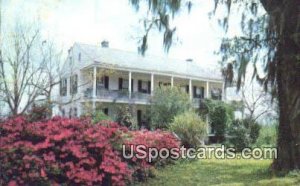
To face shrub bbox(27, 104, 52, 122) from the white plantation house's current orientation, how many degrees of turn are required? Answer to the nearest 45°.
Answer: approximately 90° to its right

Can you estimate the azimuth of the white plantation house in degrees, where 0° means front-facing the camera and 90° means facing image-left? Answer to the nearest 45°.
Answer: approximately 315°

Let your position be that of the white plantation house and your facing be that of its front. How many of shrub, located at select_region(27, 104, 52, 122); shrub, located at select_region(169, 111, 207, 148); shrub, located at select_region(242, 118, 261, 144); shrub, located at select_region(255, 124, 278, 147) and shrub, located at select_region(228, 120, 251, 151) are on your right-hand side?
1

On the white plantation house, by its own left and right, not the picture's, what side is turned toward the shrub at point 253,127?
left

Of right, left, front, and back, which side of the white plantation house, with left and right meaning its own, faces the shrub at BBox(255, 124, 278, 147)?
left

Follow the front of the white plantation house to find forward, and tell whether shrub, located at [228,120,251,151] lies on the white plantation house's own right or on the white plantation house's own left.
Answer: on the white plantation house's own left

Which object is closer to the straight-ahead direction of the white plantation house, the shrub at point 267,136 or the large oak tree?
the large oak tree

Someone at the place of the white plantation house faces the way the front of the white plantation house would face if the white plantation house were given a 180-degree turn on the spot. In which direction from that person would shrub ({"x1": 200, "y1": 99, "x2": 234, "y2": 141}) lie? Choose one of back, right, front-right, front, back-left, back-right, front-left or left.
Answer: right
